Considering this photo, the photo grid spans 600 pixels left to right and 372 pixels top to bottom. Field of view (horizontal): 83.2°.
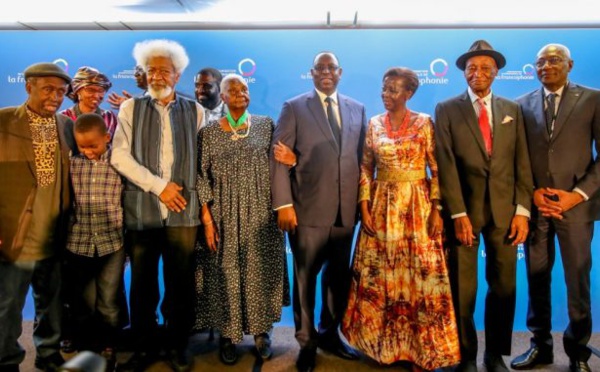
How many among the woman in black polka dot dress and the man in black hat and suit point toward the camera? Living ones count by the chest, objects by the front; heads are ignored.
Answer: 2

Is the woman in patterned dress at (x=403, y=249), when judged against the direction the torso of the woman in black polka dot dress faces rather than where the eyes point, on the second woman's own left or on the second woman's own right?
on the second woman's own left

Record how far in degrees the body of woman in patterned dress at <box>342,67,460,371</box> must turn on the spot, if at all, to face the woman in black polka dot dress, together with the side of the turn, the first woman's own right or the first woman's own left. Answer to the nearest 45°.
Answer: approximately 90° to the first woman's own right

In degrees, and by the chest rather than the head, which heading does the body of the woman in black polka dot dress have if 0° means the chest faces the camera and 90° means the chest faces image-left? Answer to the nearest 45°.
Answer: approximately 0°

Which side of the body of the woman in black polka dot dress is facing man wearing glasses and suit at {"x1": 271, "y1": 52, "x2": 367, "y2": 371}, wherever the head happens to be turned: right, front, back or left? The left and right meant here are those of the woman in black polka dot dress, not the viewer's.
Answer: left

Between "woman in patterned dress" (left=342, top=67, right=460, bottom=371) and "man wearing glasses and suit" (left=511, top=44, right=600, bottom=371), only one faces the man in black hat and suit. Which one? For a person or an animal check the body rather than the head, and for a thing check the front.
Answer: the man wearing glasses and suit

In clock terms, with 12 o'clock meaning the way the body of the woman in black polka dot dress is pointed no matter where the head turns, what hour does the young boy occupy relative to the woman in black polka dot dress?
The young boy is roughly at 3 o'clock from the woman in black polka dot dress.

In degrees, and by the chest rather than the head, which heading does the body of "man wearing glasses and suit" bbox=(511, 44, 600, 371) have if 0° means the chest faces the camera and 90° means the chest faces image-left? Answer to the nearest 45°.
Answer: approximately 45°

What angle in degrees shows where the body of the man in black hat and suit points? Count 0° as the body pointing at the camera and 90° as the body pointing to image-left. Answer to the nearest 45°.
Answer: approximately 0°

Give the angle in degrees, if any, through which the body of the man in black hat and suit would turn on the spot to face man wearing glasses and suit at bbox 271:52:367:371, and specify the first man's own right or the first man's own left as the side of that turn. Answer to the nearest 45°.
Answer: approximately 90° to the first man's own right
